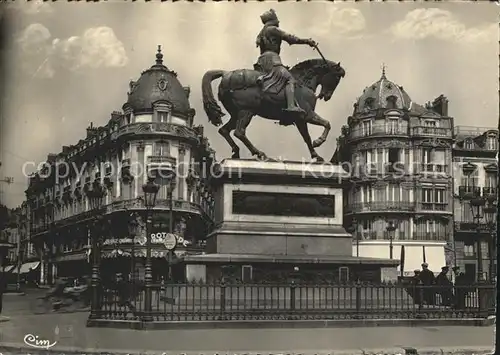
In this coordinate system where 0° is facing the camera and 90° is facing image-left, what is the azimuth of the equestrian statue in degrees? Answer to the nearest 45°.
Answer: approximately 270°
